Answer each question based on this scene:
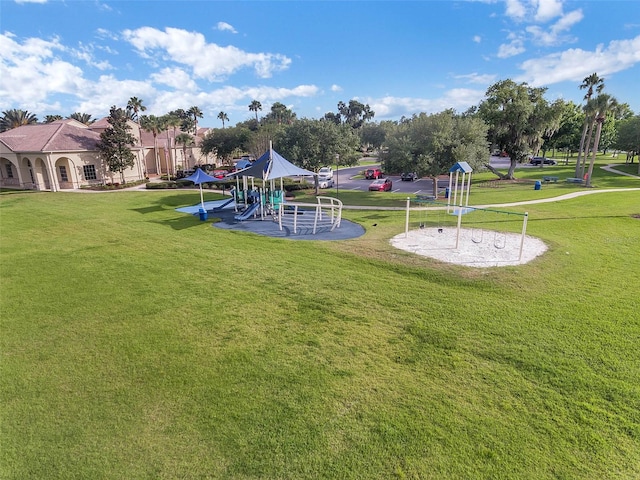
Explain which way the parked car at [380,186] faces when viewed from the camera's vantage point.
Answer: facing the viewer and to the left of the viewer

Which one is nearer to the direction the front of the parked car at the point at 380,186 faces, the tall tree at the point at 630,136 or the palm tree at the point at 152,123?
the palm tree

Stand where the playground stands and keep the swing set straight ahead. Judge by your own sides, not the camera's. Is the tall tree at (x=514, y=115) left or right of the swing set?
left

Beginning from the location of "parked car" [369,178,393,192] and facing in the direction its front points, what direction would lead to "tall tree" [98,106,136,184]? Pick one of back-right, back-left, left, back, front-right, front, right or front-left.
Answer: front-right

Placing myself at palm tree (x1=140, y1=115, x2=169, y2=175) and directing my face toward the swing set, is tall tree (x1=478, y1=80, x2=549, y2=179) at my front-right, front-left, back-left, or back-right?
front-left

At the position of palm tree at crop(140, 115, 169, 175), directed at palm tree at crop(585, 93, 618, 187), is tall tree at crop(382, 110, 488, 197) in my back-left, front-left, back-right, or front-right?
front-right

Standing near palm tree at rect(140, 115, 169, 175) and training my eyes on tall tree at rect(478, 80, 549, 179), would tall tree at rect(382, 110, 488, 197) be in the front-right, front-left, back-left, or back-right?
front-right

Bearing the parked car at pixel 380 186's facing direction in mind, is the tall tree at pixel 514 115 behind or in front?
behind

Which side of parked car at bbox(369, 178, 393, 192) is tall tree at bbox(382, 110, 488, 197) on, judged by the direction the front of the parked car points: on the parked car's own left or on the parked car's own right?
on the parked car's own left

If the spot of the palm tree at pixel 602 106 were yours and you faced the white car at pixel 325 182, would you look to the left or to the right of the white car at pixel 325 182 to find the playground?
left

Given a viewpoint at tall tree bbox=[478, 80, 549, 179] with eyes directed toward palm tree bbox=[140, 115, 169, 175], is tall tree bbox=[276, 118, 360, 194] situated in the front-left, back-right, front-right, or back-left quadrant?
front-left

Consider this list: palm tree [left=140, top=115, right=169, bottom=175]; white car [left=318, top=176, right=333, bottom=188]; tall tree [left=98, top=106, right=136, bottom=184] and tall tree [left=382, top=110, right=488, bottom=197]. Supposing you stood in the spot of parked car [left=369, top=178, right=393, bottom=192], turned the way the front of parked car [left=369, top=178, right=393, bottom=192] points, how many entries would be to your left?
1

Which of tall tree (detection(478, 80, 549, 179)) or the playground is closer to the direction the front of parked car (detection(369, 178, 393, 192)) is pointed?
the playground
